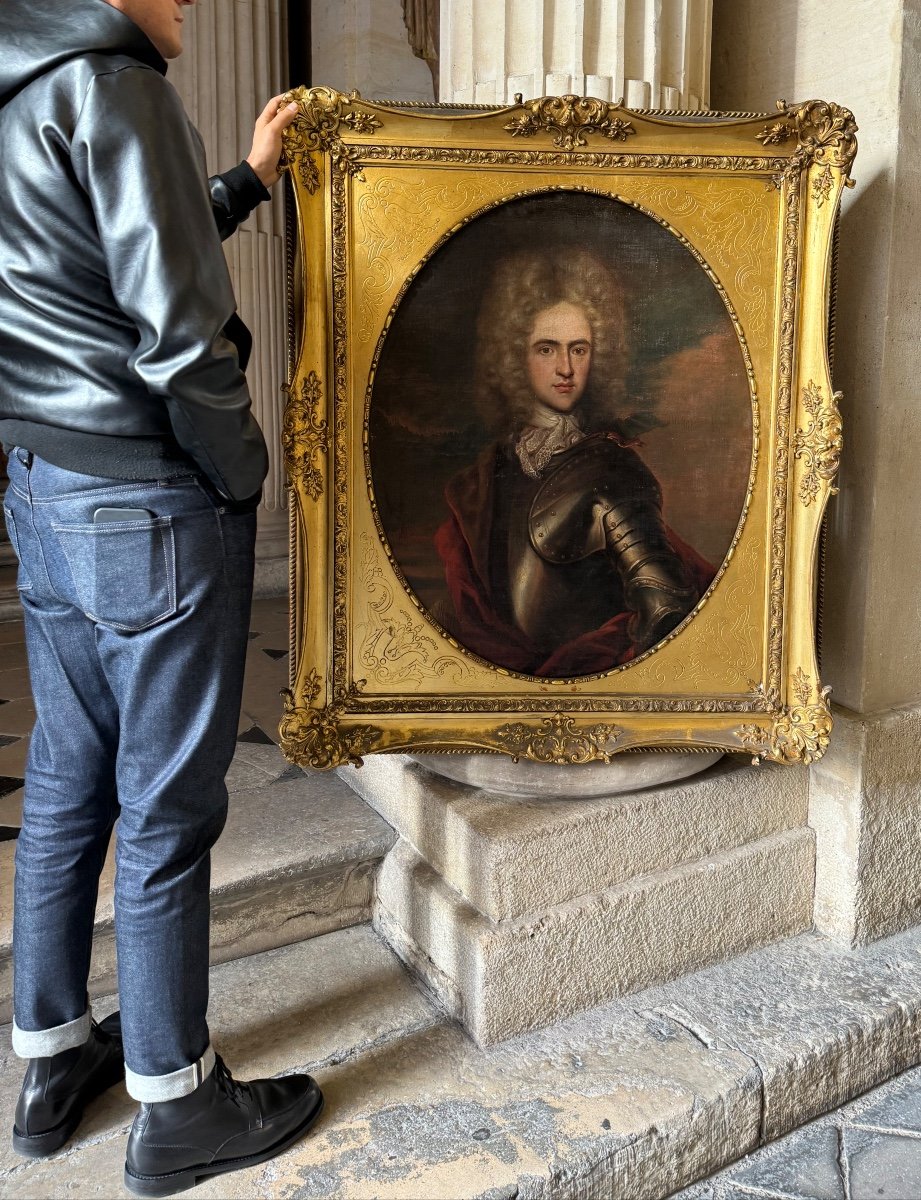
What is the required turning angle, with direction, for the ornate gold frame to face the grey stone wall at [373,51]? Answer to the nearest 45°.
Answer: approximately 180°

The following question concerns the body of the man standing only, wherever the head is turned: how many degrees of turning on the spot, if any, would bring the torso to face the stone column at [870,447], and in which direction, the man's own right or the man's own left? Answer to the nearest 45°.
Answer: approximately 45° to the man's own right

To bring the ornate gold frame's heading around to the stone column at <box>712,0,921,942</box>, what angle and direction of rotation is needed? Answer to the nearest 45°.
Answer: approximately 135° to its left

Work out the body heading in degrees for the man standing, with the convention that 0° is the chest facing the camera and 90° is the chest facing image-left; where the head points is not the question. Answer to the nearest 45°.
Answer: approximately 225°

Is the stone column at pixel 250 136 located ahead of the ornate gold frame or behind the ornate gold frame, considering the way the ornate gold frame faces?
behind

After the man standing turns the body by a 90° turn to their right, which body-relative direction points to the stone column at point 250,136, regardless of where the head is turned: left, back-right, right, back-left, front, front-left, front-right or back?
back-left

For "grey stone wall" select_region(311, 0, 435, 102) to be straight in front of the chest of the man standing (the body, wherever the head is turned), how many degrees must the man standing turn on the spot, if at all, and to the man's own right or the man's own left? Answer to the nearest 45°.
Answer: approximately 45° to the man's own left
